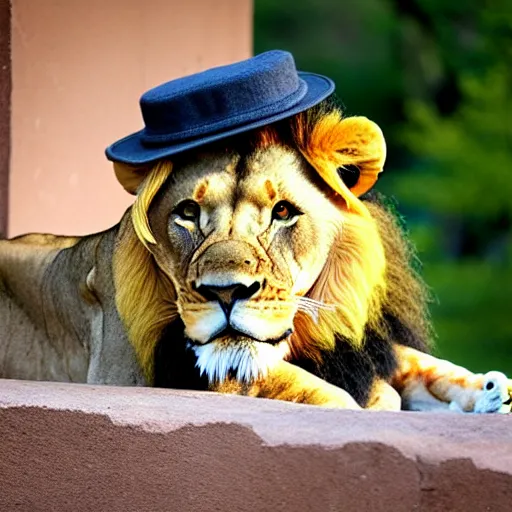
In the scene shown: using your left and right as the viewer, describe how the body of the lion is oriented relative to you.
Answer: facing the viewer and to the right of the viewer
